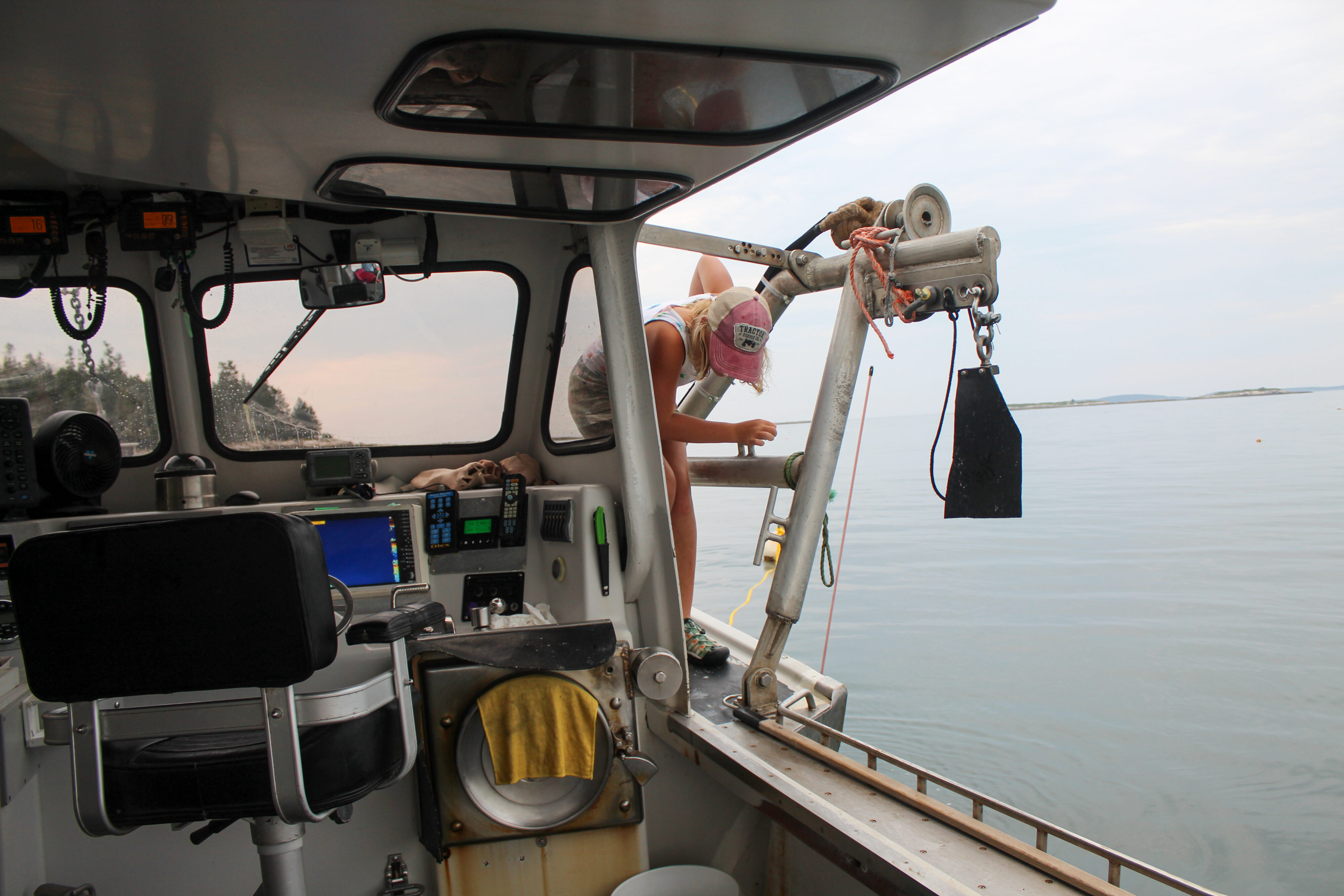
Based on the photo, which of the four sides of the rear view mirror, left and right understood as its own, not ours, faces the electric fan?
right

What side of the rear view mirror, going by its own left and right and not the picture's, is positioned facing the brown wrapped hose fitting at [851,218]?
left

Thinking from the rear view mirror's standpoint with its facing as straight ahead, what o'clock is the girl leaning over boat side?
The girl leaning over boat side is roughly at 10 o'clock from the rear view mirror.

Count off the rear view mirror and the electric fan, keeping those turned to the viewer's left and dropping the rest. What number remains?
0

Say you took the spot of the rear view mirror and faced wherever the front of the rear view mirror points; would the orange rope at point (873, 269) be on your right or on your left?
on your left

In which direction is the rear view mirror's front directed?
toward the camera

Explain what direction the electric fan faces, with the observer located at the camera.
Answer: facing the viewer and to the right of the viewer

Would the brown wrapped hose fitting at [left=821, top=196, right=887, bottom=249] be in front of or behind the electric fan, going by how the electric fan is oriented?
in front
